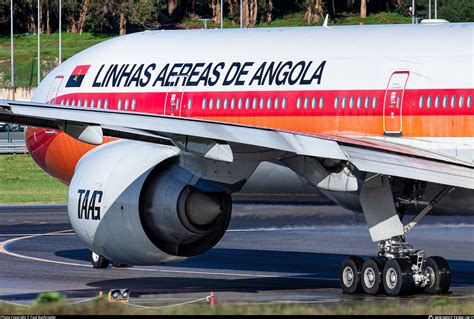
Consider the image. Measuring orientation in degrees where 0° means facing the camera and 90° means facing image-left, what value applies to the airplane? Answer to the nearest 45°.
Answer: approximately 135°
